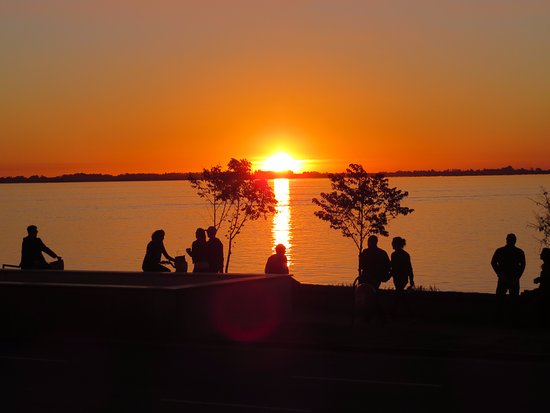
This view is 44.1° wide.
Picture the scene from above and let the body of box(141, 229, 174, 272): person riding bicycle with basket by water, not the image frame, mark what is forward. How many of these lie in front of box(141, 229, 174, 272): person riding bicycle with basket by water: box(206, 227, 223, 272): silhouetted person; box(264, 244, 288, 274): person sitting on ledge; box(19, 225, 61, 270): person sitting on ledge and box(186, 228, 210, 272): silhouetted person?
3

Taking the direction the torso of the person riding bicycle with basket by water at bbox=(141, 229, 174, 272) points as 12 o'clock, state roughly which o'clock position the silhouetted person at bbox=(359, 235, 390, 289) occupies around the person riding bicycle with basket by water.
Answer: The silhouetted person is roughly at 1 o'clock from the person riding bicycle with basket by water.

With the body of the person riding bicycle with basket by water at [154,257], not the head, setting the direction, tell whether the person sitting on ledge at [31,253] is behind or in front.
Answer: behind

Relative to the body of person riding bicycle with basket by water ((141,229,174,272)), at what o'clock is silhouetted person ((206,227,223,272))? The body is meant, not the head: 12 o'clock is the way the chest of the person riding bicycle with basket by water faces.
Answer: The silhouetted person is roughly at 12 o'clock from the person riding bicycle with basket by water.

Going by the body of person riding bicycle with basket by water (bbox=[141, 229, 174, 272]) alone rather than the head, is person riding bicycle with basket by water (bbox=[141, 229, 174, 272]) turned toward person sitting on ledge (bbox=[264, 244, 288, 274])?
yes

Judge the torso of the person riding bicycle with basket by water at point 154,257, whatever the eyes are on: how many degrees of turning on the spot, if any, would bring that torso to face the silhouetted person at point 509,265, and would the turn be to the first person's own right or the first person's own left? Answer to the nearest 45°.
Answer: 0° — they already face them

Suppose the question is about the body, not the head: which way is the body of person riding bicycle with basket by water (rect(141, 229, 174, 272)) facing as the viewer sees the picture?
to the viewer's right
